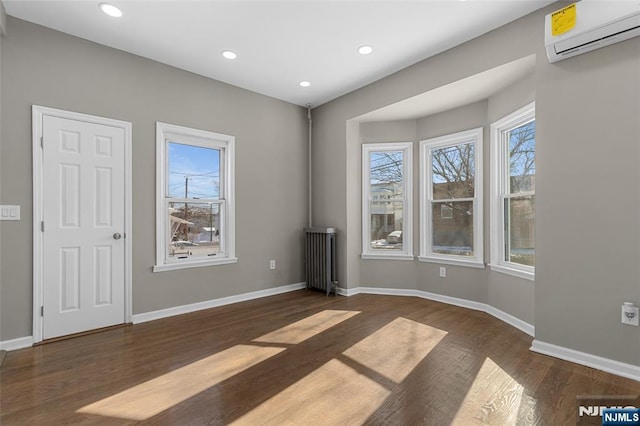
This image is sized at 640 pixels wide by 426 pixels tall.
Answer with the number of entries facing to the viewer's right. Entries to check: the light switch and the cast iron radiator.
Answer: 0

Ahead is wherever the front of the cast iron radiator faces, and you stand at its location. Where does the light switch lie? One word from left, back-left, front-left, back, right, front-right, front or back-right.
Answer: front

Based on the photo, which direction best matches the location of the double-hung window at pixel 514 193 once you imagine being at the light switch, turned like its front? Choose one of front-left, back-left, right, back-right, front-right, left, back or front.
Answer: front-left

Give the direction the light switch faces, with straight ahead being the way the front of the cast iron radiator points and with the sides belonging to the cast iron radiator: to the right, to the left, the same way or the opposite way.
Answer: to the left

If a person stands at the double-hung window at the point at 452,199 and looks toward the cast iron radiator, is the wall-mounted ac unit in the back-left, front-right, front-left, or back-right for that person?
back-left

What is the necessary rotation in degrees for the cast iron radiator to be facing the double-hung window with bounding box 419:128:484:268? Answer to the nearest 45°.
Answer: approximately 135° to its left

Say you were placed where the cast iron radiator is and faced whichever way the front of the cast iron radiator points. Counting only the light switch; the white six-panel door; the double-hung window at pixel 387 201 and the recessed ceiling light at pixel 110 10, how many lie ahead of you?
3

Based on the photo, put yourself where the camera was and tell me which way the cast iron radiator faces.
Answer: facing the viewer and to the left of the viewer

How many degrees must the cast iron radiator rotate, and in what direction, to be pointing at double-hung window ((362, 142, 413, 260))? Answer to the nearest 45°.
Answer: approximately 135° to its left

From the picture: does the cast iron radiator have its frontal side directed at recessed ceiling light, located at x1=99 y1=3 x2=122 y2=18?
yes

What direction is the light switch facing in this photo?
toward the camera

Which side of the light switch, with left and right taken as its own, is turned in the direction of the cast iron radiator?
left
